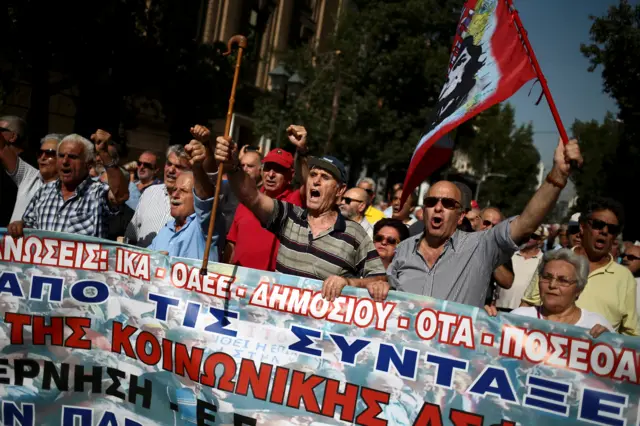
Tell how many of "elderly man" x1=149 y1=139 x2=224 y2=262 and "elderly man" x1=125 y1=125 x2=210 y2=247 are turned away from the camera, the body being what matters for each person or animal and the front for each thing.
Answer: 0

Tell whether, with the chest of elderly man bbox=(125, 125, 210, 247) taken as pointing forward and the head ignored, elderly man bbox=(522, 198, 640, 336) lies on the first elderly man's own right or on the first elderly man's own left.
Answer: on the first elderly man's own left

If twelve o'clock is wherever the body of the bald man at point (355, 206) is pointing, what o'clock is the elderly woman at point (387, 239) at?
The elderly woman is roughly at 10 o'clock from the bald man.
